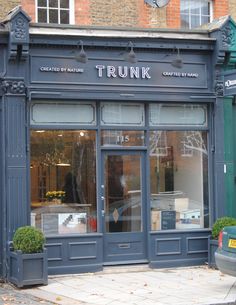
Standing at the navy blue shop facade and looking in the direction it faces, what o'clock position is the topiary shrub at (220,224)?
The topiary shrub is roughly at 9 o'clock from the navy blue shop facade.

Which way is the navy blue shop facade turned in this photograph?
toward the camera
